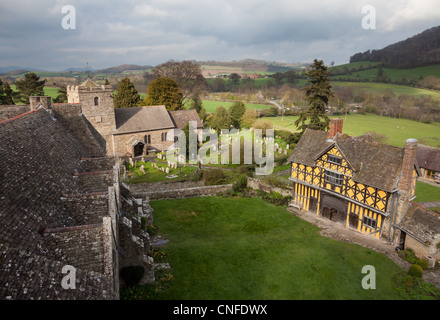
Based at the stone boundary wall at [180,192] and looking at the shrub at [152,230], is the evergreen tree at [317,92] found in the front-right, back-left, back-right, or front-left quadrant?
back-left

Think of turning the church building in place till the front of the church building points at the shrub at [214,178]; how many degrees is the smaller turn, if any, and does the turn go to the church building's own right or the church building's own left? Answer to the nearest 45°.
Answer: approximately 45° to the church building's own left

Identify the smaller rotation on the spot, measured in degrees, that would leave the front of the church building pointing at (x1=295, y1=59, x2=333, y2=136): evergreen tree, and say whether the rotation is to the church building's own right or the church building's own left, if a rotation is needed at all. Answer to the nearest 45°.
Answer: approximately 45° to the church building's own left

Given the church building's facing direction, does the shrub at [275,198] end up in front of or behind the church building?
in front

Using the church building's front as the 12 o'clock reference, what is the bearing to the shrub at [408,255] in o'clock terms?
The shrub is roughly at 11 o'clock from the church building.

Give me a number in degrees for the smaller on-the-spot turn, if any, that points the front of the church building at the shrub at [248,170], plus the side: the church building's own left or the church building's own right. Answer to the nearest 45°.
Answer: approximately 45° to the church building's own left

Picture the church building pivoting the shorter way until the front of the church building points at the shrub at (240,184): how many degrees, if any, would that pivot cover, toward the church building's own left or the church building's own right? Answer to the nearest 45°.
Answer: approximately 45° to the church building's own left

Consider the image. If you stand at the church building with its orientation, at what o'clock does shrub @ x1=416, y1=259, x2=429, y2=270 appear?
The shrub is roughly at 11 o'clock from the church building.

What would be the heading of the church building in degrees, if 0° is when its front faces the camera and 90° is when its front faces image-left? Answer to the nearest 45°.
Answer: approximately 0°

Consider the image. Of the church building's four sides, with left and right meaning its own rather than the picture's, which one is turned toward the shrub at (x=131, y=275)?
front
